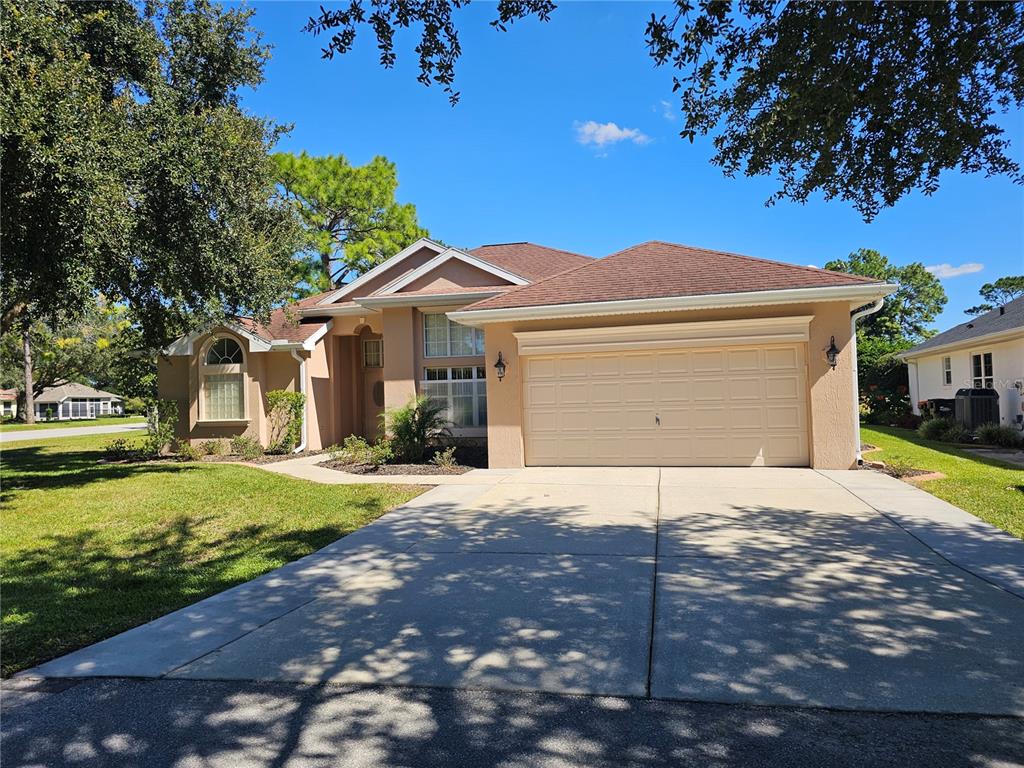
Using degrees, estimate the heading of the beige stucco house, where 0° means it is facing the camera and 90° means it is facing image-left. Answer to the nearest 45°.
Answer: approximately 0°

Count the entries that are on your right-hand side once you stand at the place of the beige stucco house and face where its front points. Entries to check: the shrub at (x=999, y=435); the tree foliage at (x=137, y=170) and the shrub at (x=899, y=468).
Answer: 1

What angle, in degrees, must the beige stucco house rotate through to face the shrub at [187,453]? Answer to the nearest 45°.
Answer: approximately 90° to its right

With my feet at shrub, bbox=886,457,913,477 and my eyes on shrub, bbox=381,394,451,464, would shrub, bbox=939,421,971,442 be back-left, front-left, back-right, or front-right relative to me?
back-right

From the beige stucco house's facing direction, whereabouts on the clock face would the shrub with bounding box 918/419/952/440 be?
The shrub is roughly at 8 o'clock from the beige stucco house.

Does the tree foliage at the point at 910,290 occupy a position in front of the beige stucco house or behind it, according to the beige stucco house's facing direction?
behind

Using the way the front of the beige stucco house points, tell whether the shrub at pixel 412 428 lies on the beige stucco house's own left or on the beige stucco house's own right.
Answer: on the beige stucco house's own right

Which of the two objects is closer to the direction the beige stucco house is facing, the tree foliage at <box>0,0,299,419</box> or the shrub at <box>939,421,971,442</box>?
the tree foliage

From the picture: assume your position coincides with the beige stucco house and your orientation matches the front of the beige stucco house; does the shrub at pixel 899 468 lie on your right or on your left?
on your left
